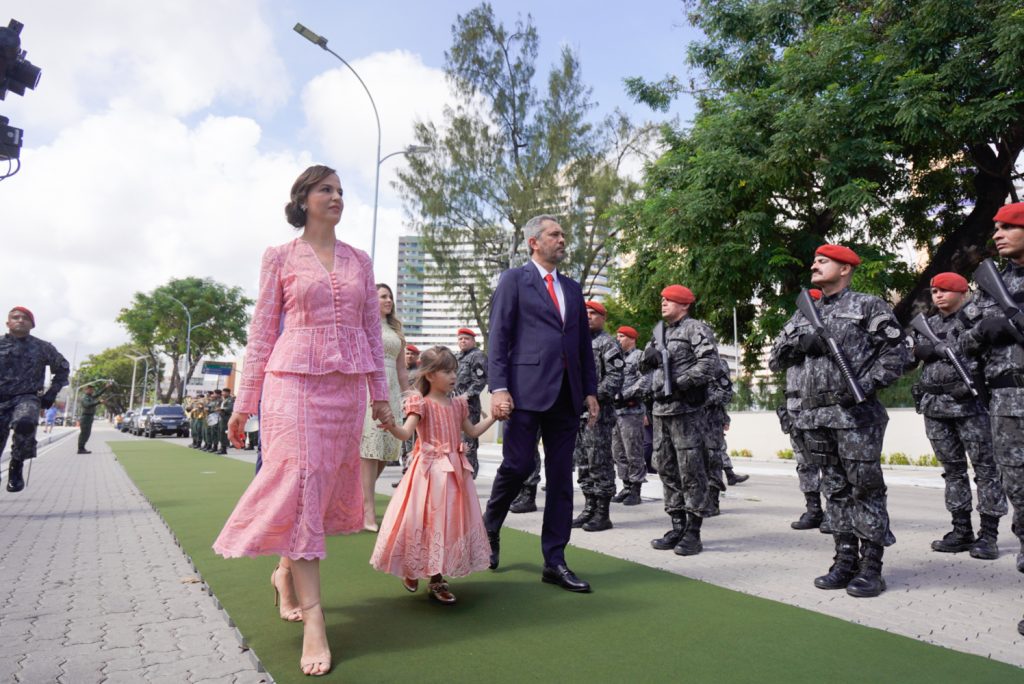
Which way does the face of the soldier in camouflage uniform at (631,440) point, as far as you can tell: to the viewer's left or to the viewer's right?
to the viewer's left

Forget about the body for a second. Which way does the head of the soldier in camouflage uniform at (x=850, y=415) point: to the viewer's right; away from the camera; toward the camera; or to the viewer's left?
to the viewer's left

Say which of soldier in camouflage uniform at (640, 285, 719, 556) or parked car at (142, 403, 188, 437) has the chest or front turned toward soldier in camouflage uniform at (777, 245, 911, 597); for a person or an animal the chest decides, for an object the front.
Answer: the parked car

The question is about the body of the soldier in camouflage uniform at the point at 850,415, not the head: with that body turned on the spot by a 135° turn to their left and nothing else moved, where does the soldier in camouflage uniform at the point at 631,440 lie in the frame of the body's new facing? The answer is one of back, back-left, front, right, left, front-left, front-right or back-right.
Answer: back-left

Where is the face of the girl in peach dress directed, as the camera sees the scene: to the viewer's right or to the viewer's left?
to the viewer's right

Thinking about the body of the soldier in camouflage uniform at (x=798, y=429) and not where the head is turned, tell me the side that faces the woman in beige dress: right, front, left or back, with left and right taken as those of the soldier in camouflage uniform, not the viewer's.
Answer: front

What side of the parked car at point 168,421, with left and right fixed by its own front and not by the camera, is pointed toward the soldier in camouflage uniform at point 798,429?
front
